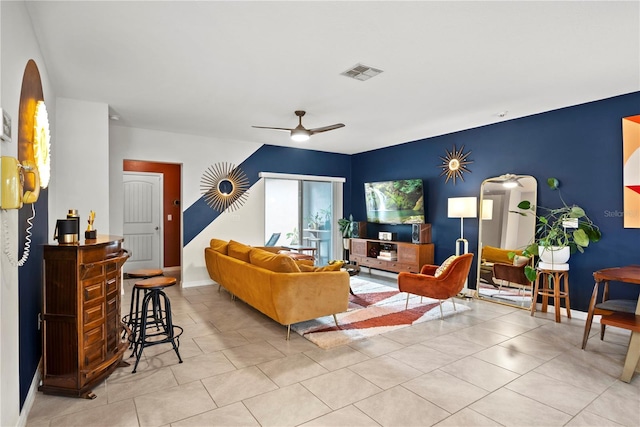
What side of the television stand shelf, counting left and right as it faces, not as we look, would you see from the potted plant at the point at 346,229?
right

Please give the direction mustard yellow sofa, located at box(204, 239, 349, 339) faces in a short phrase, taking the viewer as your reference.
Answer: facing away from the viewer and to the right of the viewer

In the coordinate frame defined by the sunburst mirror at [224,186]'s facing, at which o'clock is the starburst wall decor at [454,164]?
The starburst wall decor is roughly at 10 o'clock from the sunburst mirror.

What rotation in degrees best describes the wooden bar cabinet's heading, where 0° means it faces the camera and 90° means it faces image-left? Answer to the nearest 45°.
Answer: approximately 315°

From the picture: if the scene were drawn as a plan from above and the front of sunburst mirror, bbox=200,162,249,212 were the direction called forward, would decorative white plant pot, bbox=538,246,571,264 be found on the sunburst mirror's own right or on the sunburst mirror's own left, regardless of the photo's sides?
on the sunburst mirror's own left

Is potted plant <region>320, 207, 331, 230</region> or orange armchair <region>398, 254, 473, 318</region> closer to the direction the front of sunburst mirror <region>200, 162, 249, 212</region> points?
the orange armchair

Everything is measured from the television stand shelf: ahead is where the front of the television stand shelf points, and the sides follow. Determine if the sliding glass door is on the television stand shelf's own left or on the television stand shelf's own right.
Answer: on the television stand shelf's own right
